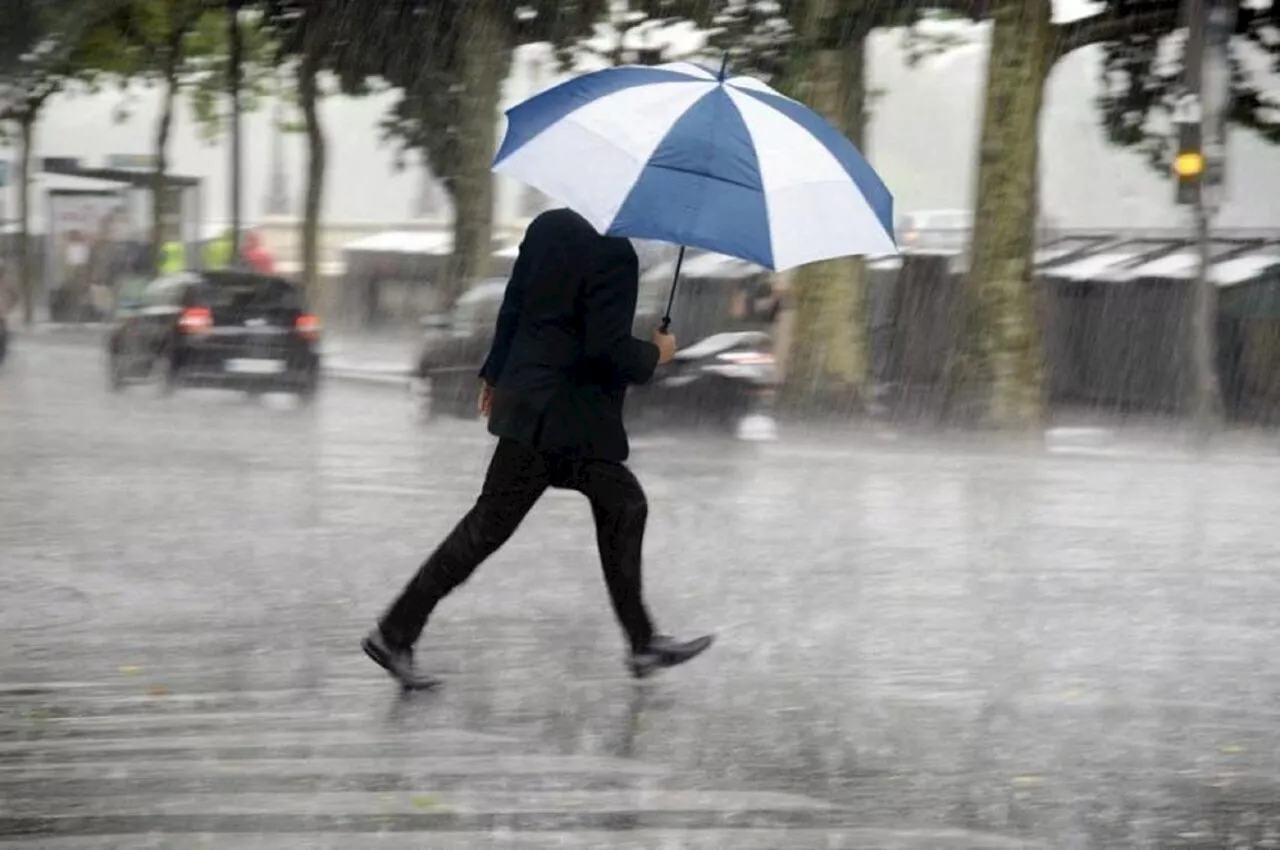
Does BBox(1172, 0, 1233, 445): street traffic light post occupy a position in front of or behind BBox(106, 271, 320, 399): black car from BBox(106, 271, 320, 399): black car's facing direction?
behind

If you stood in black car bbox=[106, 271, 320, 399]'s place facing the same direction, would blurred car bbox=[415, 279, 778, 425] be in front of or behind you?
behind

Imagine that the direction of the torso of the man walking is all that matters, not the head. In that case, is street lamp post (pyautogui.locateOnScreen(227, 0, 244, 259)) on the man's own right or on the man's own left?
on the man's own left

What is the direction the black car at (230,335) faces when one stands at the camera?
facing away from the viewer and to the left of the viewer

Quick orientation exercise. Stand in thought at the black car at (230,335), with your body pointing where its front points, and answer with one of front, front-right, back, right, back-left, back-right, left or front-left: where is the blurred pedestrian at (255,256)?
front-right

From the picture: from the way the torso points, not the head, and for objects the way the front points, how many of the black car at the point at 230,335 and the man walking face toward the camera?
0

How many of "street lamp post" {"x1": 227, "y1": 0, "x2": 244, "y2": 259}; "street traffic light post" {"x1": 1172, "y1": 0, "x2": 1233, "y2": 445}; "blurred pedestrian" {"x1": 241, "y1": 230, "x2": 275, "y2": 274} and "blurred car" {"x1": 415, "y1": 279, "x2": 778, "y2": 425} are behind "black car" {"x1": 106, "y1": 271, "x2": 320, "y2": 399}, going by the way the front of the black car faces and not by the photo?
2

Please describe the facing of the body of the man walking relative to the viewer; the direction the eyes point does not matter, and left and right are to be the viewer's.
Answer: facing away from the viewer and to the right of the viewer

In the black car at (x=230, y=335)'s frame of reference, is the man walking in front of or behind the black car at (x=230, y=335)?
behind

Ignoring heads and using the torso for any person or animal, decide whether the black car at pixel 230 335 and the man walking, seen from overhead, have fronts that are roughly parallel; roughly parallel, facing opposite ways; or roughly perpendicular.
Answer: roughly perpendicular

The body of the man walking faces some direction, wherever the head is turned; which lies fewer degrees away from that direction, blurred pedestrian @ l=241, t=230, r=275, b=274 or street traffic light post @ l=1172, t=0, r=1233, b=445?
the street traffic light post
